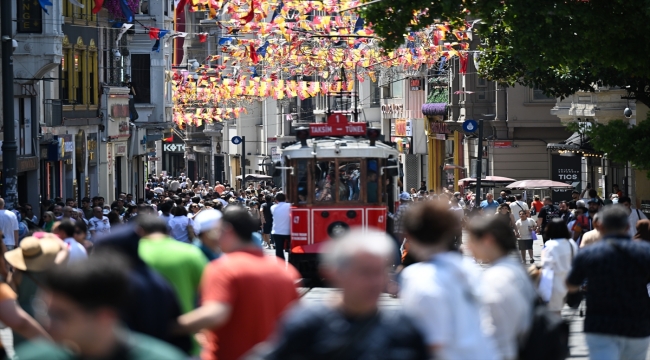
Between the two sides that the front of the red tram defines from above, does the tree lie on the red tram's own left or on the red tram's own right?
on the red tram's own left

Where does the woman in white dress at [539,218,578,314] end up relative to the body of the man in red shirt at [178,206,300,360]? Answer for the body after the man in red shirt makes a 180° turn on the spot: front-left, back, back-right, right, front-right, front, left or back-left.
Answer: left

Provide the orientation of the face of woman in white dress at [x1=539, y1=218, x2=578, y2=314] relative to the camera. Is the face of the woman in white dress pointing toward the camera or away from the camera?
away from the camera

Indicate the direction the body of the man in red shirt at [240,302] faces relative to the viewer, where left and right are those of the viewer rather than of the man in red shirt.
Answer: facing away from the viewer and to the left of the viewer

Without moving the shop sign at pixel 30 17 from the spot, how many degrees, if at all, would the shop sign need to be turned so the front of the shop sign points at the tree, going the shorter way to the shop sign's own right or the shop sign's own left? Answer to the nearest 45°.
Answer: approximately 45° to the shop sign's own left

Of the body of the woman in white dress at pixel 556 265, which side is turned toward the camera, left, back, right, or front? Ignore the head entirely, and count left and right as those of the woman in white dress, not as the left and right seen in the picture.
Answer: back

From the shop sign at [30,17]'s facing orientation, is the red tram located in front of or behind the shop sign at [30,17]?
in front

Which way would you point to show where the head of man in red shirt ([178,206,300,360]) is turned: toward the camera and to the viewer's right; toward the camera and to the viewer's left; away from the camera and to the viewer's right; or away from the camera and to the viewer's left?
away from the camera and to the viewer's left

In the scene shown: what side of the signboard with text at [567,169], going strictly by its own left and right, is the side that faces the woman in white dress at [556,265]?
front

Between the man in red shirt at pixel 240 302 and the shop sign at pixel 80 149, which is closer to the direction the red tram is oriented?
the man in red shirt

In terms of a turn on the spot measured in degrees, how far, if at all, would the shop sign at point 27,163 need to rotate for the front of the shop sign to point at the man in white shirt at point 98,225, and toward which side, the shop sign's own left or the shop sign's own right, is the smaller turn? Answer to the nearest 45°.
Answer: approximately 45° to the shop sign's own right

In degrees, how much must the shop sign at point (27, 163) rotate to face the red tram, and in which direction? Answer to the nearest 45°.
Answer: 0° — it already faces it
